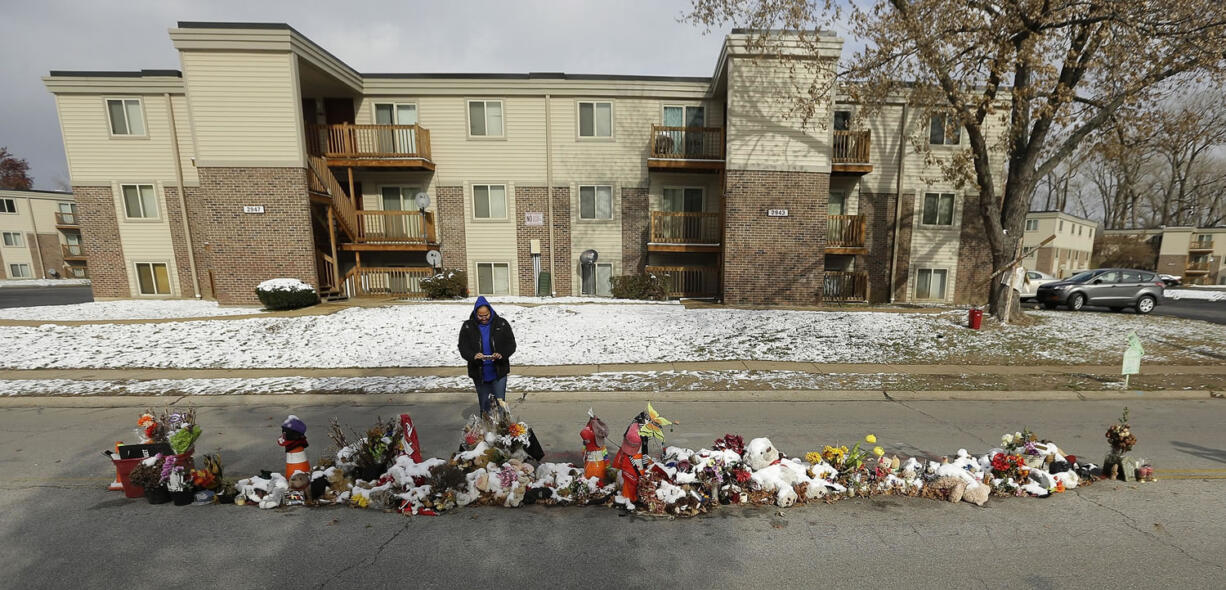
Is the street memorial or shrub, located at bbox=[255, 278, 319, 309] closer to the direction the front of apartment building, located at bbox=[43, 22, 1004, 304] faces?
the street memorial

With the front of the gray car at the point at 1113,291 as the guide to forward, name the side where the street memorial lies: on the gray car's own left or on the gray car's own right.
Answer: on the gray car's own left

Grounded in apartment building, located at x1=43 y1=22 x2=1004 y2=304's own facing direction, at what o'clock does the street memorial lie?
The street memorial is roughly at 12 o'clock from the apartment building.

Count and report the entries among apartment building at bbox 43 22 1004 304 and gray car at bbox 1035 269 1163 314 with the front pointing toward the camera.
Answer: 1

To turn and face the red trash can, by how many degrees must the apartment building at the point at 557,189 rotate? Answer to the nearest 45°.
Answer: approximately 45° to its left

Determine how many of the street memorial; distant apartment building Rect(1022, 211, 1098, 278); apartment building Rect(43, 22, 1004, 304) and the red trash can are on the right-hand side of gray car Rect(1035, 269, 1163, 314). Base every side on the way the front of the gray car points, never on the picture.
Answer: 1

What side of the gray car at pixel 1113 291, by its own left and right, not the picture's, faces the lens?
left

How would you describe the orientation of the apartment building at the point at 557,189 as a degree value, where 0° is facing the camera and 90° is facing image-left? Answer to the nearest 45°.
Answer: approximately 0°

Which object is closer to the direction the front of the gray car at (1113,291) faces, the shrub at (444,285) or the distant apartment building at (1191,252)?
the shrub

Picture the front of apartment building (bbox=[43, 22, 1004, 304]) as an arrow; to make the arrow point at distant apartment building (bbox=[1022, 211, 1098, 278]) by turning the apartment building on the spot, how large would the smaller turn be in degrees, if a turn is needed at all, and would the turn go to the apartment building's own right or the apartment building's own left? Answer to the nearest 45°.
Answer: approximately 90° to the apartment building's own left

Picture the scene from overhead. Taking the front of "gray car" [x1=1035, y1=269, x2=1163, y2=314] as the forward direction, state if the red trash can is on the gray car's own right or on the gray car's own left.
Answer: on the gray car's own left
